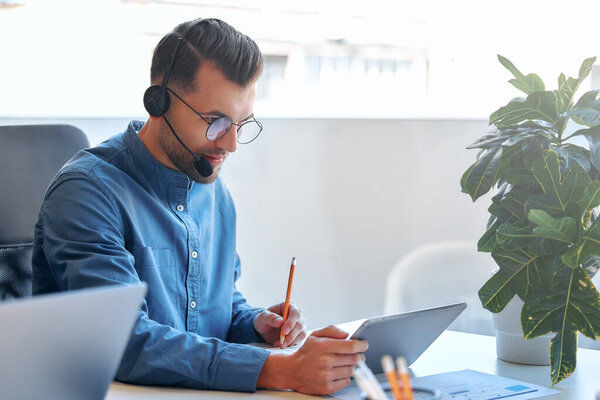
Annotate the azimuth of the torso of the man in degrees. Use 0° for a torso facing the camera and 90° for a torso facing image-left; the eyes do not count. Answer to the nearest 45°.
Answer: approximately 315°

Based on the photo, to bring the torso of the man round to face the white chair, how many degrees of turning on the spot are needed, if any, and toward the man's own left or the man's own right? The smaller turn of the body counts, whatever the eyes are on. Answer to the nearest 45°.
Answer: approximately 90° to the man's own left

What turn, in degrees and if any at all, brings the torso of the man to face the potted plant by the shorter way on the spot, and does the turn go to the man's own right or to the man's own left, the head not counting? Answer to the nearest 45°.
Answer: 0° — they already face it

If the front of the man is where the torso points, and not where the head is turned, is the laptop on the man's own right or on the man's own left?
on the man's own right

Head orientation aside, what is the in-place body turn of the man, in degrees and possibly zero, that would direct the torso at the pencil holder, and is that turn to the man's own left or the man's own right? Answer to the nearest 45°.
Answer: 0° — they already face it
